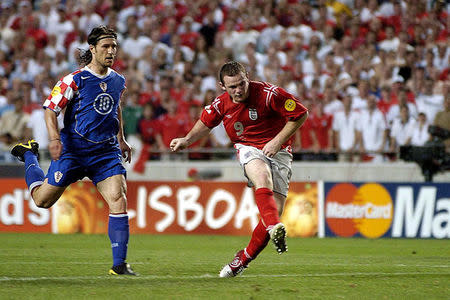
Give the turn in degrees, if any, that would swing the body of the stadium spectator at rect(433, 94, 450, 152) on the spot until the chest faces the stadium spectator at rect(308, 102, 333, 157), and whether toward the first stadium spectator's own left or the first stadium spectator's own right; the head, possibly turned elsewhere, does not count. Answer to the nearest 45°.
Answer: approximately 90° to the first stadium spectator's own right

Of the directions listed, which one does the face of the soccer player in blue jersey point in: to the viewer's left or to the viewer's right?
to the viewer's right

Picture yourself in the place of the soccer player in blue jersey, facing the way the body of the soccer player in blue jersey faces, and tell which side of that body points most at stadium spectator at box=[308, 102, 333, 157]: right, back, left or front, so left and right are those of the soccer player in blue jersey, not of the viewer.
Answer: left

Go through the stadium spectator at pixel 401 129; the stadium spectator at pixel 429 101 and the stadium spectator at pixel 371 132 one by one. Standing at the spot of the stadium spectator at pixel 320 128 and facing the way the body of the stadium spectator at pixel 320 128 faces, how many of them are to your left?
3

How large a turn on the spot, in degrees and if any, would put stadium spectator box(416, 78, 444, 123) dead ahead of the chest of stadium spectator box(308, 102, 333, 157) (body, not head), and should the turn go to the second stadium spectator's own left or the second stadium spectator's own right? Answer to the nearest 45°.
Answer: approximately 90° to the second stadium spectator's own left

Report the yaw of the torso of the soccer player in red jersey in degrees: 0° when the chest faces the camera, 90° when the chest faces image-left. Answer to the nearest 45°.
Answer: approximately 0°

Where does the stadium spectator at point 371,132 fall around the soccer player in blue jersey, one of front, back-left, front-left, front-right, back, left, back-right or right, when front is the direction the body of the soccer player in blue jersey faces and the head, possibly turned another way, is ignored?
left

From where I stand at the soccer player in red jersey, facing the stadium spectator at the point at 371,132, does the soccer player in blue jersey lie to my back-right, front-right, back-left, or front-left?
back-left

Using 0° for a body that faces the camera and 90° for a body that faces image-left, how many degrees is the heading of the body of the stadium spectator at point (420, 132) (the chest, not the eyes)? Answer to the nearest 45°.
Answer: approximately 0°
